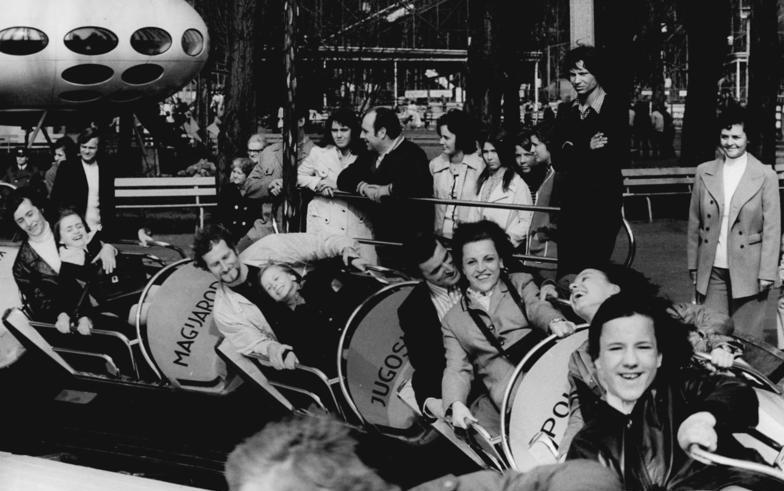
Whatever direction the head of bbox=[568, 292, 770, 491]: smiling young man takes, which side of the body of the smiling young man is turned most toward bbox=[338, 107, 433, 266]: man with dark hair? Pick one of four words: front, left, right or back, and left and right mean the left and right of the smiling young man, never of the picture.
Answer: back

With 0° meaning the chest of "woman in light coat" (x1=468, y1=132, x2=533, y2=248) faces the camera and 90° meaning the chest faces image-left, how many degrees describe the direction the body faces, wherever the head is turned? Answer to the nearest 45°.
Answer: approximately 45°

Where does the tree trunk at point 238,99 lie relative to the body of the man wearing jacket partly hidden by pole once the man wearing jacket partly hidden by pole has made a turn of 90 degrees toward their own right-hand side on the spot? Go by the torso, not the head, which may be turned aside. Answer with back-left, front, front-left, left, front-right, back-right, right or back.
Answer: front-right

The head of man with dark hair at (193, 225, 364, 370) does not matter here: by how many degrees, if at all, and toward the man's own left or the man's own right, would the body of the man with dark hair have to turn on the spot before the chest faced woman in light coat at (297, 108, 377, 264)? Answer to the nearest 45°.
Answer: approximately 135° to the man's own left

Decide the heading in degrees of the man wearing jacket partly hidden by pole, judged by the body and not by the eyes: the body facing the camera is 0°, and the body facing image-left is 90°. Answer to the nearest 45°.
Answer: approximately 45°

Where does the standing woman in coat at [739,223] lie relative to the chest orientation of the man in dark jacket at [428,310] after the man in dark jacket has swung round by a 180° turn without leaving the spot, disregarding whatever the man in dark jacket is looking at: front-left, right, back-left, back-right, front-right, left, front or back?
right

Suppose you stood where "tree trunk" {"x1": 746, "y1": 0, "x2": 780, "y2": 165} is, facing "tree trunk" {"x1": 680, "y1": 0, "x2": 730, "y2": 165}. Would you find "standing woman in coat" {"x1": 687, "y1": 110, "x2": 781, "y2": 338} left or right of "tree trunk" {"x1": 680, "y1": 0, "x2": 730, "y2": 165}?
left

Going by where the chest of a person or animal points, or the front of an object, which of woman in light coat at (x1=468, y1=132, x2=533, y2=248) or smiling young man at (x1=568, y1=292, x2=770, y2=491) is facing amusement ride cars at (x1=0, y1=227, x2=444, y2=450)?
the woman in light coat

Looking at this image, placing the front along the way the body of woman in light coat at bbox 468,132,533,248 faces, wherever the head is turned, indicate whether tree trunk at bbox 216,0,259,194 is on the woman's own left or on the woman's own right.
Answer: on the woman's own right
